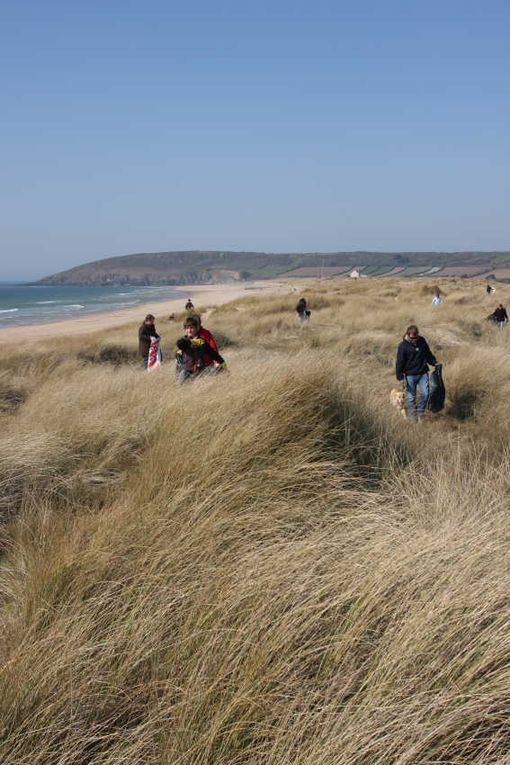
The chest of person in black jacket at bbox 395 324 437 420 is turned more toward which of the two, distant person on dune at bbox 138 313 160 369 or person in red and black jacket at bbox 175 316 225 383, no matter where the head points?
the person in red and black jacket

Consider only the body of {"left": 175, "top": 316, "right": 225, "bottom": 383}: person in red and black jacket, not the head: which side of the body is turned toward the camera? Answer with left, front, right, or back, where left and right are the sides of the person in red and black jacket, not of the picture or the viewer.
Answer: front

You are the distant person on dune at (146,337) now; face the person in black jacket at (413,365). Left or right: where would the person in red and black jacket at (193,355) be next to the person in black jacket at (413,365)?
right

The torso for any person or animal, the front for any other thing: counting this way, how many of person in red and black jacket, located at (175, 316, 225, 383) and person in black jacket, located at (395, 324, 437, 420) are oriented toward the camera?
2

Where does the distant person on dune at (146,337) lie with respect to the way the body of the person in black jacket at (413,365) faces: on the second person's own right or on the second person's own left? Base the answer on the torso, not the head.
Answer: on the second person's own right

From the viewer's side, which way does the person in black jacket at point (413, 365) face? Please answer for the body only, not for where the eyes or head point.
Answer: toward the camera

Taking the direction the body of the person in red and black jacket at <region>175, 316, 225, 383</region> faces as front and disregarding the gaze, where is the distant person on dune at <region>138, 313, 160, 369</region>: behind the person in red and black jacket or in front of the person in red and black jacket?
behind
